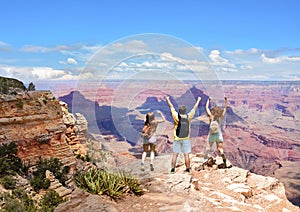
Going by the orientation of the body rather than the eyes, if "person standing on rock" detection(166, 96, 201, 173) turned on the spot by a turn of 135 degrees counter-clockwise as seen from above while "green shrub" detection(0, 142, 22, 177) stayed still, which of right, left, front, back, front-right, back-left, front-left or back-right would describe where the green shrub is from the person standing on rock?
right

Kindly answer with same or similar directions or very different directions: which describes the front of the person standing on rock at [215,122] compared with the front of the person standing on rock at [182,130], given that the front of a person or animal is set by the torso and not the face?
same or similar directions

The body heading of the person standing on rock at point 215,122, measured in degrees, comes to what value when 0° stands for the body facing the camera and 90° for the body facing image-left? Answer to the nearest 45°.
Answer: approximately 180°

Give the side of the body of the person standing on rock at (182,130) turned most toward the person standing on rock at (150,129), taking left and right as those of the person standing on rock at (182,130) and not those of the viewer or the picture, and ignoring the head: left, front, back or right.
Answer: left

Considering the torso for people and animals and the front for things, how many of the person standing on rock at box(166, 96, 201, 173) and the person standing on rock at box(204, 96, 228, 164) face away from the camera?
2

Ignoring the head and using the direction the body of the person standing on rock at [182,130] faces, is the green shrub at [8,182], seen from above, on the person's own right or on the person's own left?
on the person's own left

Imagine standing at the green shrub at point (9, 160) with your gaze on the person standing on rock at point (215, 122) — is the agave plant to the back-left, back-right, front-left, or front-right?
front-right

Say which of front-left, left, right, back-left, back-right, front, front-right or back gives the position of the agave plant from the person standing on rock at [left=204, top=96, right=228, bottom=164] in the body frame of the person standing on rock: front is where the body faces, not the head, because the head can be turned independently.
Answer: back-left

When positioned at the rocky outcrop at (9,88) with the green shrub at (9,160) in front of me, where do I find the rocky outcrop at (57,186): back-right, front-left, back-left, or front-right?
front-left

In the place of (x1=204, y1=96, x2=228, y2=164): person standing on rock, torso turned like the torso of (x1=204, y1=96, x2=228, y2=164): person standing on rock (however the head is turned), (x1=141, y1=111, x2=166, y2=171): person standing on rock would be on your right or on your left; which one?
on your left

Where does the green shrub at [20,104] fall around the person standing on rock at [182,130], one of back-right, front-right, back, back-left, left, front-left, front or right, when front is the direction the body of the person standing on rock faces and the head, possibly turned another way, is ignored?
front-left

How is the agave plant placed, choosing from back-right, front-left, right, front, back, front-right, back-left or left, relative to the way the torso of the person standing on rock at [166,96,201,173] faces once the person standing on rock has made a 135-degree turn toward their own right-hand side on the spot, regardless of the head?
right

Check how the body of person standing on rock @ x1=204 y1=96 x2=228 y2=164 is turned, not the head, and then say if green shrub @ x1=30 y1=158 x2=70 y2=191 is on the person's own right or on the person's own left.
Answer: on the person's own left

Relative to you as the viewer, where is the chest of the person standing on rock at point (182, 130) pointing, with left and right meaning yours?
facing away from the viewer
